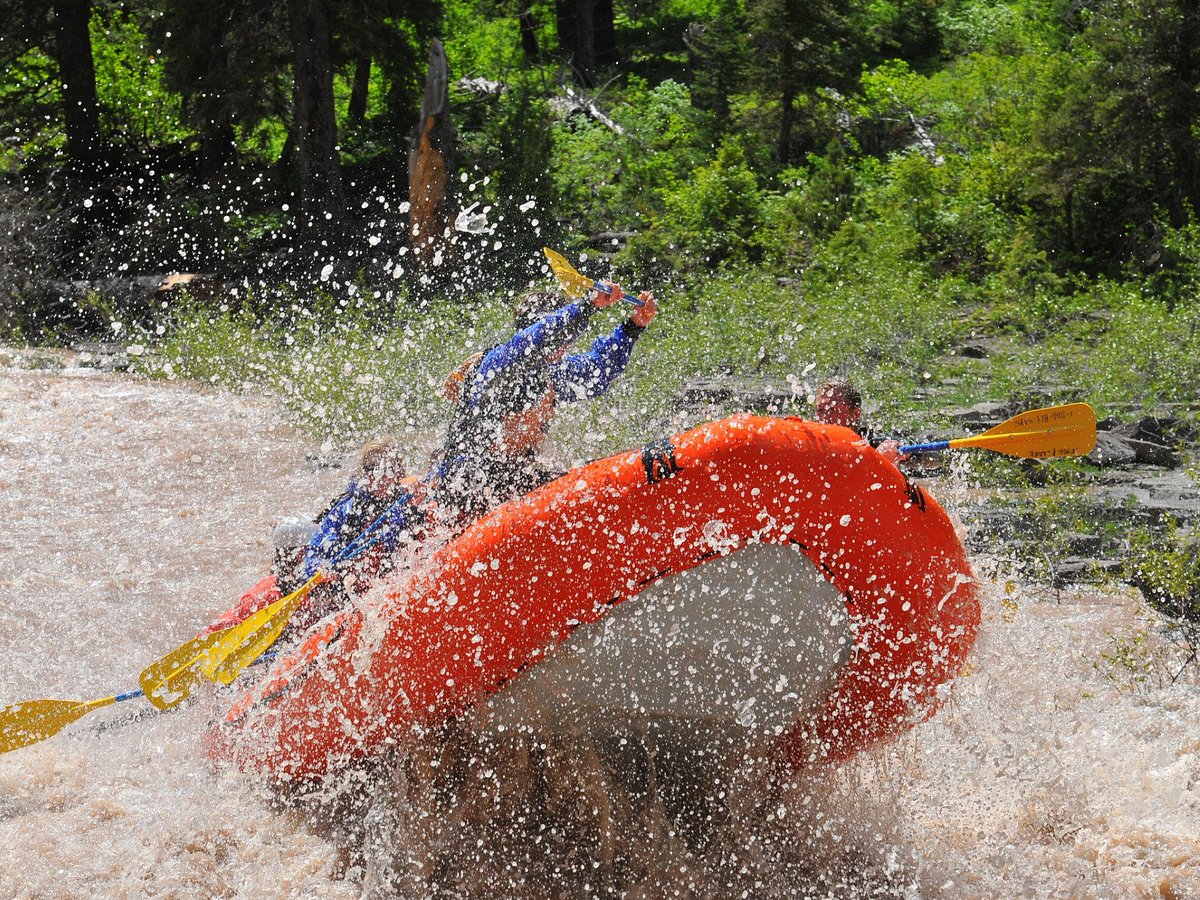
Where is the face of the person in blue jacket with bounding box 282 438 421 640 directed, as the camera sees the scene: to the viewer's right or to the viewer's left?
to the viewer's right

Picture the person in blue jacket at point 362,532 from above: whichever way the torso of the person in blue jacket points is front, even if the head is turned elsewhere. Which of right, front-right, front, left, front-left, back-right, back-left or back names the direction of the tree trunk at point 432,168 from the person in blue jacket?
back-left

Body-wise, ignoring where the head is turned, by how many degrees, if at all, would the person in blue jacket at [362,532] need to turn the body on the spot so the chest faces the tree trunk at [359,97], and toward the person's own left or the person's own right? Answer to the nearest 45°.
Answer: approximately 135° to the person's own left

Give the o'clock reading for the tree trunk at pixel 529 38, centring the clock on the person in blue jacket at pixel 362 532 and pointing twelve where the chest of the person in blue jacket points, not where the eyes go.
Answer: The tree trunk is roughly at 8 o'clock from the person in blue jacket.

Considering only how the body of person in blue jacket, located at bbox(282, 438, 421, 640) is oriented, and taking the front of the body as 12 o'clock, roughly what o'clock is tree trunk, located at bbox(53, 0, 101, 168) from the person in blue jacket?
The tree trunk is roughly at 7 o'clock from the person in blue jacket.

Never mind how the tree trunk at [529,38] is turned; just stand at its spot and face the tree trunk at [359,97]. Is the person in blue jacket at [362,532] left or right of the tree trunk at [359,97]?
left

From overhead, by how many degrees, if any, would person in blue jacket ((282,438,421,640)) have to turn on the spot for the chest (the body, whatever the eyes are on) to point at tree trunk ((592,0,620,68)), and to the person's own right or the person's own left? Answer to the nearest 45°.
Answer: approximately 135° to the person's own left

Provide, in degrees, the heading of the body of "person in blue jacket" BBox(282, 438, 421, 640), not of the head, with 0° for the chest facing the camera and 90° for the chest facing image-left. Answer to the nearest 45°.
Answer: approximately 315°

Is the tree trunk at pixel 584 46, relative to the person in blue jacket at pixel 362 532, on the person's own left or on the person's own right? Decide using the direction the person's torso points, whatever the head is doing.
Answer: on the person's own left

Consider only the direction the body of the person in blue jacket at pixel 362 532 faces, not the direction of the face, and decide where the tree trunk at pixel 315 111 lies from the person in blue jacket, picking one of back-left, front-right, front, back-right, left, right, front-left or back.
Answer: back-left
